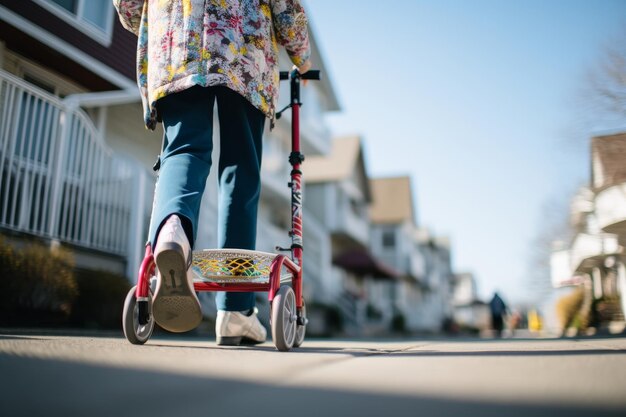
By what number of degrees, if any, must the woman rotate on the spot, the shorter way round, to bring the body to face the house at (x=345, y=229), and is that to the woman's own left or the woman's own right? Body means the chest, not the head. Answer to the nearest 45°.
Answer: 0° — they already face it

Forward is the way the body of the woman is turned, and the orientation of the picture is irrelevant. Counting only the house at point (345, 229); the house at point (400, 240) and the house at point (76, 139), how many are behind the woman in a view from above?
0

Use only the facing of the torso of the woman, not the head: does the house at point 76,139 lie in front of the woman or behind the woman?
in front

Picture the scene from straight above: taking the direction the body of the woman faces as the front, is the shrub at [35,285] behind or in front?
in front

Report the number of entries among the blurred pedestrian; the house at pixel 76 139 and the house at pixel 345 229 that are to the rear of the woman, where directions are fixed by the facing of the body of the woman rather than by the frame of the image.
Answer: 0

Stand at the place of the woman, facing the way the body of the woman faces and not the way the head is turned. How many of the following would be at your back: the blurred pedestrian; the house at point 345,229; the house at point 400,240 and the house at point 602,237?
0

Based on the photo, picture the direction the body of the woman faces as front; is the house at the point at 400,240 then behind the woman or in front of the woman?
in front

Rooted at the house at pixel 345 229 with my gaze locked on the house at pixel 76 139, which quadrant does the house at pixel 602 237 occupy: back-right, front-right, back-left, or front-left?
front-left

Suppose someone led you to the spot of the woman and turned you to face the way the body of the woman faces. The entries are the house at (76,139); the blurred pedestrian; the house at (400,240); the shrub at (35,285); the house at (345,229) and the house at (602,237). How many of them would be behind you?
0

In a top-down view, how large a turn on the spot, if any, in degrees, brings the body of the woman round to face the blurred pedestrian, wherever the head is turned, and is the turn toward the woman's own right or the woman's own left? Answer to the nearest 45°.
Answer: approximately 45° to the woman's own right

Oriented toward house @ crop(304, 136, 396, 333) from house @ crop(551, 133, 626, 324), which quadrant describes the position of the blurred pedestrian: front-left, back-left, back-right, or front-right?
front-right

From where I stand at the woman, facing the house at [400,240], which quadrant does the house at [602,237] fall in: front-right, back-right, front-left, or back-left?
front-right

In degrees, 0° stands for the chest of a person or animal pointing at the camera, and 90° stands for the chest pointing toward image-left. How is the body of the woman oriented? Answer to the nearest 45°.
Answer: approximately 180°
